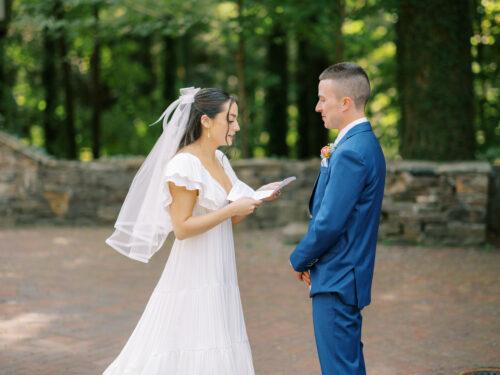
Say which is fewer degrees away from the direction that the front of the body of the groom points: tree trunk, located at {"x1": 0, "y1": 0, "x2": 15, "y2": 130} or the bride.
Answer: the bride

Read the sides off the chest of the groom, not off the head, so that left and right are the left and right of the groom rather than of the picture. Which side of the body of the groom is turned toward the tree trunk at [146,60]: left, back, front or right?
right

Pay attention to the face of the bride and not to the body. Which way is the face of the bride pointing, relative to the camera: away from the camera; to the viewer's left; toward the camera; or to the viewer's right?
to the viewer's right

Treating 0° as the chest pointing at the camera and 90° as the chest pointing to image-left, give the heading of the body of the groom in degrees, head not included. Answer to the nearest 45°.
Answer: approximately 90°

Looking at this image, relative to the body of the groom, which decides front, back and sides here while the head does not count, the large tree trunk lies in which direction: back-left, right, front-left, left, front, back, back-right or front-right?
right

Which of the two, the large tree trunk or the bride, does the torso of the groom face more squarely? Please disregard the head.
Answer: the bride

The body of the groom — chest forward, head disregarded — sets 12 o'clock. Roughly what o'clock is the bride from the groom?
The bride is roughly at 1 o'clock from the groom.

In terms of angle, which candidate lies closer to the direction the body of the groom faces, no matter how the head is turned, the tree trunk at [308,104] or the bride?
the bride

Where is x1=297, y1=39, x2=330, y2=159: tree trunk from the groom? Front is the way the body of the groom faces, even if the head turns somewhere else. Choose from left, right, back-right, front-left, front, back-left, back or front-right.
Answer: right

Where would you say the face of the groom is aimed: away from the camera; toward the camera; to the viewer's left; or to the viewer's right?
to the viewer's left

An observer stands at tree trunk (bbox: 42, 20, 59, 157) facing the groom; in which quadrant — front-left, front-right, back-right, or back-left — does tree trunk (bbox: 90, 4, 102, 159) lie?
front-left

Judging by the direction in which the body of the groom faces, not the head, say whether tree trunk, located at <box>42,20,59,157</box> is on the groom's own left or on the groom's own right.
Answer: on the groom's own right

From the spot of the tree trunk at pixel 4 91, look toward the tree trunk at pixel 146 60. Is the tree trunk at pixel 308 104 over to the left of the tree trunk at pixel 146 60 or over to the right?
right

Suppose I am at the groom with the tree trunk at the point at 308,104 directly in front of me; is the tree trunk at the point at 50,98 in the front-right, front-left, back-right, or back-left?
front-left

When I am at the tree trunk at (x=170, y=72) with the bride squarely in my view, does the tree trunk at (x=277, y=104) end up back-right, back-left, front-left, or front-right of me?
front-left
